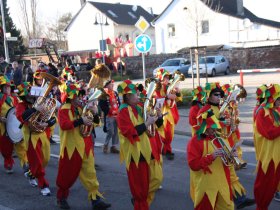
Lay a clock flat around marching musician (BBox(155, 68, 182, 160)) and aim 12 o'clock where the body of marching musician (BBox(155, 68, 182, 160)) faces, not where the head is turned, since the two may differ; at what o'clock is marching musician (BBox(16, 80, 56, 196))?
marching musician (BBox(16, 80, 56, 196)) is roughly at 3 o'clock from marching musician (BBox(155, 68, 182, 160)).

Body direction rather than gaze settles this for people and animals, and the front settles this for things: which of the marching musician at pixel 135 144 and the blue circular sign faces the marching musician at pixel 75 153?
the blue circular sign

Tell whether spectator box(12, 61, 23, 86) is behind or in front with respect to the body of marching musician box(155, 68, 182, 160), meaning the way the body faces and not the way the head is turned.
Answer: behind
